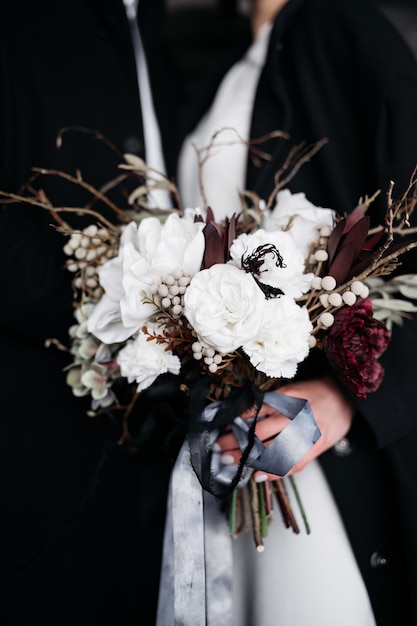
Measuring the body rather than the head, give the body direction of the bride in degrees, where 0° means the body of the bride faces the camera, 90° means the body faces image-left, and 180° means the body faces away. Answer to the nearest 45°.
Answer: approximately 45°
